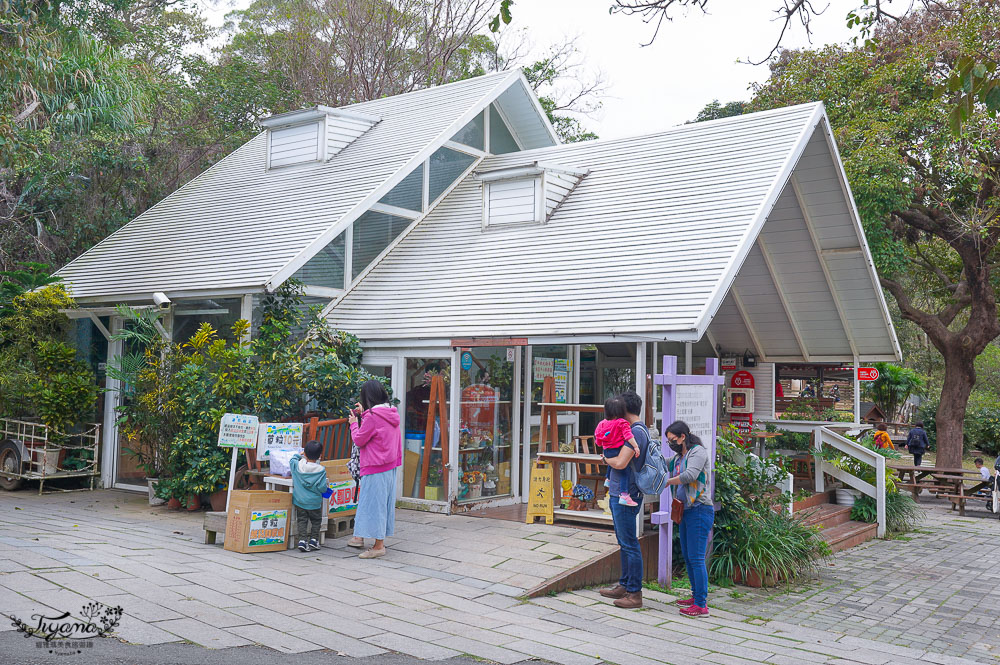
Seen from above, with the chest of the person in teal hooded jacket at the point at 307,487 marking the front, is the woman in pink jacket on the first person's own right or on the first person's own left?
on the first person's own right

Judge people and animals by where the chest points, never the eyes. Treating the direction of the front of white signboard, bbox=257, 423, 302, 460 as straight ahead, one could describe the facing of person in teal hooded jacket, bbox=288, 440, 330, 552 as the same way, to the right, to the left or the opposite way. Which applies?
the opposite way

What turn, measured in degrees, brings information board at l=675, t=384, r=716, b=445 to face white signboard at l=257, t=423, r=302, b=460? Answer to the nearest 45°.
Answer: approximately 90° to its right

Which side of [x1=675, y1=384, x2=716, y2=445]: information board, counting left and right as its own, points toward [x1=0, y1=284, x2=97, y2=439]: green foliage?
right

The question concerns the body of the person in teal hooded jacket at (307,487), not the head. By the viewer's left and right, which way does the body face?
facing away from the viewer

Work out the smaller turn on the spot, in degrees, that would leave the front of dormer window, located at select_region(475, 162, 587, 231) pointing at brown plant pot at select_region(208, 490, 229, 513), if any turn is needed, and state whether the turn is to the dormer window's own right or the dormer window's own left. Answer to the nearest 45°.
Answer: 0° — it already faces it

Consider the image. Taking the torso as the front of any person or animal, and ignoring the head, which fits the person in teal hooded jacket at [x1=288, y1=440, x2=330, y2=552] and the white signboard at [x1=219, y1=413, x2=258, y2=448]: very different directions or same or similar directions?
very different directions

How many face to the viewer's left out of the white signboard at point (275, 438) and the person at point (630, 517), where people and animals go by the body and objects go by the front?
1

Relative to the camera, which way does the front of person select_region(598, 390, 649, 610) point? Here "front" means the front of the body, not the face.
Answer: to the viewer's left

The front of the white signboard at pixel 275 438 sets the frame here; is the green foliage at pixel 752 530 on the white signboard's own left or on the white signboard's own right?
on the white signboard's own left

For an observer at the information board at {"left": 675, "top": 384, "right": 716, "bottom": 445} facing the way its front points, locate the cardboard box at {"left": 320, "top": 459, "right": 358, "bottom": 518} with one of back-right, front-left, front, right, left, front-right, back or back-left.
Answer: right

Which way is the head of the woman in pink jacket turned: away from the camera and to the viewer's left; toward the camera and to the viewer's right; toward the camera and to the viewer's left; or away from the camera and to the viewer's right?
away from the camera and to the viewer's left
